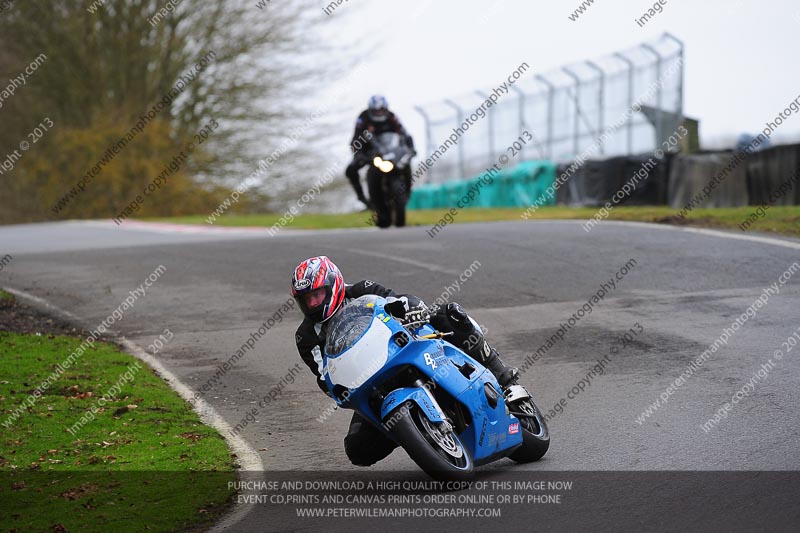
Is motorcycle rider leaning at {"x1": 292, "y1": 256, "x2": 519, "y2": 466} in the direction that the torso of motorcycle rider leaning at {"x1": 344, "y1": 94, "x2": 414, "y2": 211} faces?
yes

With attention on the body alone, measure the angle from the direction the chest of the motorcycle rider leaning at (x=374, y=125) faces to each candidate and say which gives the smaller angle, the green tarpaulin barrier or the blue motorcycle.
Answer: the blue motorcycle

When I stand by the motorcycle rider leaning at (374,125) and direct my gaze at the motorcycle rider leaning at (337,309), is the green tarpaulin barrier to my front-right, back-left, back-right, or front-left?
back-left

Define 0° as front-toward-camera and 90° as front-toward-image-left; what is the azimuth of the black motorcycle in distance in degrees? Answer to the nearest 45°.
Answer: approximately 0°

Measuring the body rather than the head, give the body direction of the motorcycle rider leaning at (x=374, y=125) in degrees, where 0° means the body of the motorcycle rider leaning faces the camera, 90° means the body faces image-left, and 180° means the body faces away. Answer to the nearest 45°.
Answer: approximately 0°

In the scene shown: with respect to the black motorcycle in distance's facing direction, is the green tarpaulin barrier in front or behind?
behind

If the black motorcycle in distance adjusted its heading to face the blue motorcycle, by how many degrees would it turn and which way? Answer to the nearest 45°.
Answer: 0° — it already faces it
